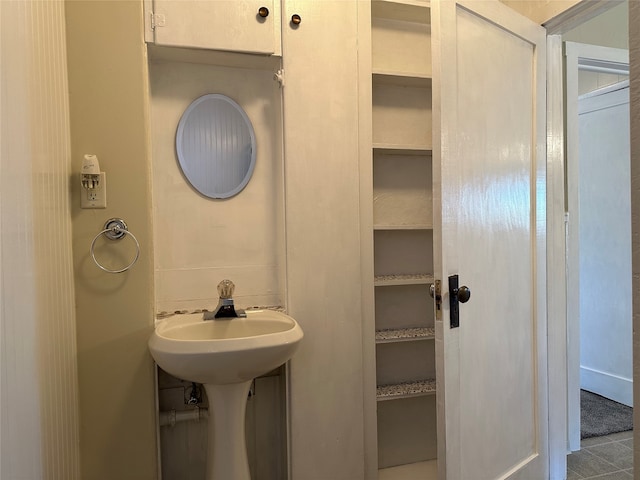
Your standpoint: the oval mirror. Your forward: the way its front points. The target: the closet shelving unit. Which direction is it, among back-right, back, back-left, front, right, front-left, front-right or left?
left

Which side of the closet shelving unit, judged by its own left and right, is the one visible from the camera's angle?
front

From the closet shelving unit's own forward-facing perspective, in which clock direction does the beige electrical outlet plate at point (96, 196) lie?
The beige electrical outlet plate is roughly at 2 o'clock from the closet shelving unit.

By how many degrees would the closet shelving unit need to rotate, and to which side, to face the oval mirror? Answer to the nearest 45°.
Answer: approximately 45° to its right

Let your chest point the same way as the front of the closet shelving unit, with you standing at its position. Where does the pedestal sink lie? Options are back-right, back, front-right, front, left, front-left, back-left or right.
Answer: front-right

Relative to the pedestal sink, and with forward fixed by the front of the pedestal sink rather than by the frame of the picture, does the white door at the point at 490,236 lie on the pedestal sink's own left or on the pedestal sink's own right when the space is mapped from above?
on the pedestal sink's own left

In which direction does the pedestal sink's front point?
toward the camera
